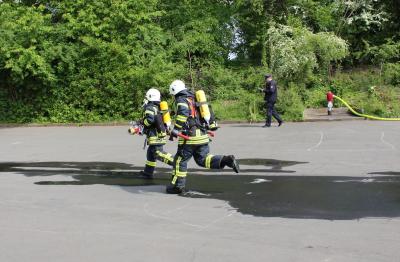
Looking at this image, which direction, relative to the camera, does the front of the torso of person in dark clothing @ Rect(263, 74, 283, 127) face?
to the viewer's left

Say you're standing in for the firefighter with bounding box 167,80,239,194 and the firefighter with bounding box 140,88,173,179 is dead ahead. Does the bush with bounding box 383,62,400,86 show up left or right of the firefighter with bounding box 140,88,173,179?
right

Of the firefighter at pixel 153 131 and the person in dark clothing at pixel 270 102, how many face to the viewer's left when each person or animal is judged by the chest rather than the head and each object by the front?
2

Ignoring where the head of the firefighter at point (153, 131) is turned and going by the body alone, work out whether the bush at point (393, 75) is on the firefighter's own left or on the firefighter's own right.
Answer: on the firefighter's own right

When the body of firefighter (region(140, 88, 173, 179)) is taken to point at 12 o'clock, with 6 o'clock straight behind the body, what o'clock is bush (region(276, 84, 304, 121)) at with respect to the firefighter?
The bush is roughly at 4 o'clock from the firefighter.

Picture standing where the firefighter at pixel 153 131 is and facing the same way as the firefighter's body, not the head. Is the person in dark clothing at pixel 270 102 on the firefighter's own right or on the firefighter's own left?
on the firefighter's own right

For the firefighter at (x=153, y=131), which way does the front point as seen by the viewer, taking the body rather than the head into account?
to the viewer's left
